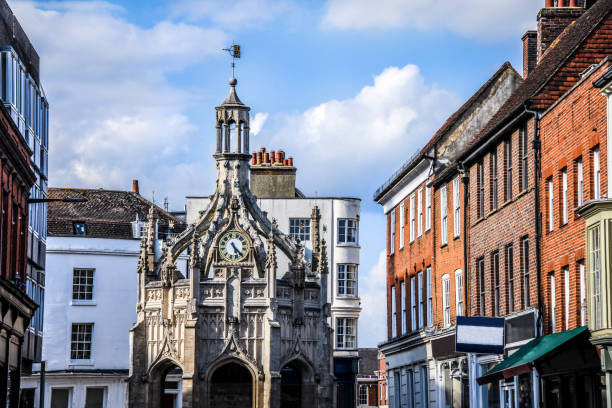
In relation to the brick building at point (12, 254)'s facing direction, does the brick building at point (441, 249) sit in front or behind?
in front

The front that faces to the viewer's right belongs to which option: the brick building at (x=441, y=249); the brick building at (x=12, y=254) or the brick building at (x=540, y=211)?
the brick building at (x=12, y=254)

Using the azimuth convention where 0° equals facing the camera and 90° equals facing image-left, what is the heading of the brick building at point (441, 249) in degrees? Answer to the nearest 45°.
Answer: approximately 45°

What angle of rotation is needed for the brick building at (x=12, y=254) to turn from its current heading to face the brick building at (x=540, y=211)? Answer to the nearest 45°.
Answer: approximately 45° to its right

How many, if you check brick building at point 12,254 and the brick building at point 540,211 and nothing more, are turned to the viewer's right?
1

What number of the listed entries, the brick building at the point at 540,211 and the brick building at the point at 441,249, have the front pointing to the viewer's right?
0

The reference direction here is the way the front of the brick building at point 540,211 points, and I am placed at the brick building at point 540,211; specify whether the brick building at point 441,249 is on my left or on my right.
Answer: on my right

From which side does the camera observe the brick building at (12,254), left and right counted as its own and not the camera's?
right

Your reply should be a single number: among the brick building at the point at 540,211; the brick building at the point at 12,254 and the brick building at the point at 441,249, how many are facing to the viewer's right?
1

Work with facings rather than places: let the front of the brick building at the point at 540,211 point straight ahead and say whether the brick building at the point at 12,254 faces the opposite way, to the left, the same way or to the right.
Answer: the opposite way

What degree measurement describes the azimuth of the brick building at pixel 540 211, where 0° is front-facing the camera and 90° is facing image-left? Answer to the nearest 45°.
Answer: approximately 45°
